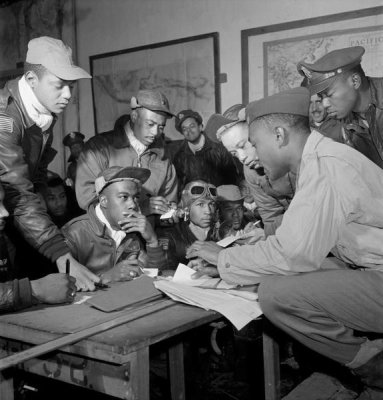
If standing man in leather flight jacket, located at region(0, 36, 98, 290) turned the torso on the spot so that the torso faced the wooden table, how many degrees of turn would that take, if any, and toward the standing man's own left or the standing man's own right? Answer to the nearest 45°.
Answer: approximately 45° to the standing man's own right

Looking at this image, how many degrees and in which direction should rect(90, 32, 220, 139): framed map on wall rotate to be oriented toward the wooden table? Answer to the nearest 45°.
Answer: approximately 45° to its left

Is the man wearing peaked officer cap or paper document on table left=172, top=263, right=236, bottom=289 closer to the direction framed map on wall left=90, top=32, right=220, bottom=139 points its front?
the paper document on table

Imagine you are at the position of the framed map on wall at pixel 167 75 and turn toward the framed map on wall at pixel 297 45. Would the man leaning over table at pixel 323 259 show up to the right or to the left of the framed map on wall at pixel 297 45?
right

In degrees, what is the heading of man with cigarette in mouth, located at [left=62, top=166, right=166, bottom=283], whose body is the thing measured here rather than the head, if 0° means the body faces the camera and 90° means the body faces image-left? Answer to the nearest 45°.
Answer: approximately 315°

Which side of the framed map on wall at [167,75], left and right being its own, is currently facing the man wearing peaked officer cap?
left

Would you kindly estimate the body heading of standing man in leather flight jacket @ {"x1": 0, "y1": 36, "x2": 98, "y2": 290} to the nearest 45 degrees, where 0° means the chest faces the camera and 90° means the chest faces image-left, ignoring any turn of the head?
approximately 315°

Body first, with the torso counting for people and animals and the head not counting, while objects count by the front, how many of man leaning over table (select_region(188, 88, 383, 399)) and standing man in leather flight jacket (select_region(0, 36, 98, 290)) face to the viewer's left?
1

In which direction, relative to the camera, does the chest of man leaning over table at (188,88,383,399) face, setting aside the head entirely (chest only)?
to the viewer's left

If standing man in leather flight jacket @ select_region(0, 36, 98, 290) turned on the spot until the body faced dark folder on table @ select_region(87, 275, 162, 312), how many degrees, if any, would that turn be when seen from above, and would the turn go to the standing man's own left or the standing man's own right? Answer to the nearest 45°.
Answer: approximately 45° to the standing man's own right

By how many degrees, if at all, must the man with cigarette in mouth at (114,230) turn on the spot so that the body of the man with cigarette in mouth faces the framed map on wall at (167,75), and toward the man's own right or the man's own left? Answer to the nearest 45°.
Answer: approximately 135° to the man's own left

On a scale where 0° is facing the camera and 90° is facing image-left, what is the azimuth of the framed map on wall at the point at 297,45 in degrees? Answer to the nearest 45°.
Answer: approximately 45°
